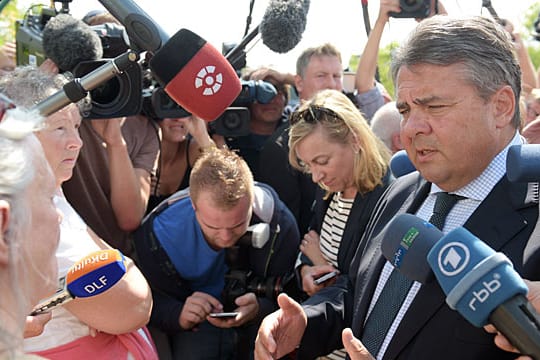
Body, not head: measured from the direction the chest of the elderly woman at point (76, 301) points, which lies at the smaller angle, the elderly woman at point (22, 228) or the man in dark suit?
the man in dark suit

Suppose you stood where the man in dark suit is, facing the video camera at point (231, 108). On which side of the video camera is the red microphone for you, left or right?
left

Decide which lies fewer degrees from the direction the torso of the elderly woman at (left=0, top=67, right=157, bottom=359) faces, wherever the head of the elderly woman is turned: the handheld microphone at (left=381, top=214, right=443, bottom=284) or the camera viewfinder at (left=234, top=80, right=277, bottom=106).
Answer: the handheld microphone

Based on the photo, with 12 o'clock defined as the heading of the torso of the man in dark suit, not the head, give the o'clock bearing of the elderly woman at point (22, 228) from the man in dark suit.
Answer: The elderly woman is roughly at 12 o'clock from the man in dark suit.

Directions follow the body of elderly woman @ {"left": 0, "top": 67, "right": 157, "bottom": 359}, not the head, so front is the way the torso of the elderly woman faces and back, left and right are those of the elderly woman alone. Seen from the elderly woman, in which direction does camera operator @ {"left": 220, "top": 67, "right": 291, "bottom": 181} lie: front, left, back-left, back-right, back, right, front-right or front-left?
left

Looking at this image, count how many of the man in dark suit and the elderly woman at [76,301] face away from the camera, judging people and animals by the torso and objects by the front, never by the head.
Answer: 0

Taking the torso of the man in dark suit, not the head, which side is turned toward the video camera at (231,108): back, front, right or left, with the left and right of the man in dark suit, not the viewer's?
right

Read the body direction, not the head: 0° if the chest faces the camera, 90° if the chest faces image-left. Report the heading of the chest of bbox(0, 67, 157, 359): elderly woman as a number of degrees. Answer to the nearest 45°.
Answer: approximately 315°

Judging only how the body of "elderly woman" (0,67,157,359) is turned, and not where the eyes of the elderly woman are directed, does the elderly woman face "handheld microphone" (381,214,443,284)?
yes

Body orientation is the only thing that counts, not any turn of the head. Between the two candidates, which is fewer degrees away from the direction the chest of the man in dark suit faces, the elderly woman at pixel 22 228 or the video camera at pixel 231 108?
the elderly woman

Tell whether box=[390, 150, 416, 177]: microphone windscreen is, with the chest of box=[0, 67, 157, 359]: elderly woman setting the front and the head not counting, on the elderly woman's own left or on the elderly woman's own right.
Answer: on the elderly woman's own left

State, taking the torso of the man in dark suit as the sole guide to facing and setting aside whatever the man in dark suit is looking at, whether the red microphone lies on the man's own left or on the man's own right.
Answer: on the man's own right

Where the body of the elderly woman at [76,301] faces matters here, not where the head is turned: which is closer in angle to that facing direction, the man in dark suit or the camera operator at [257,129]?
the man in dark suit
